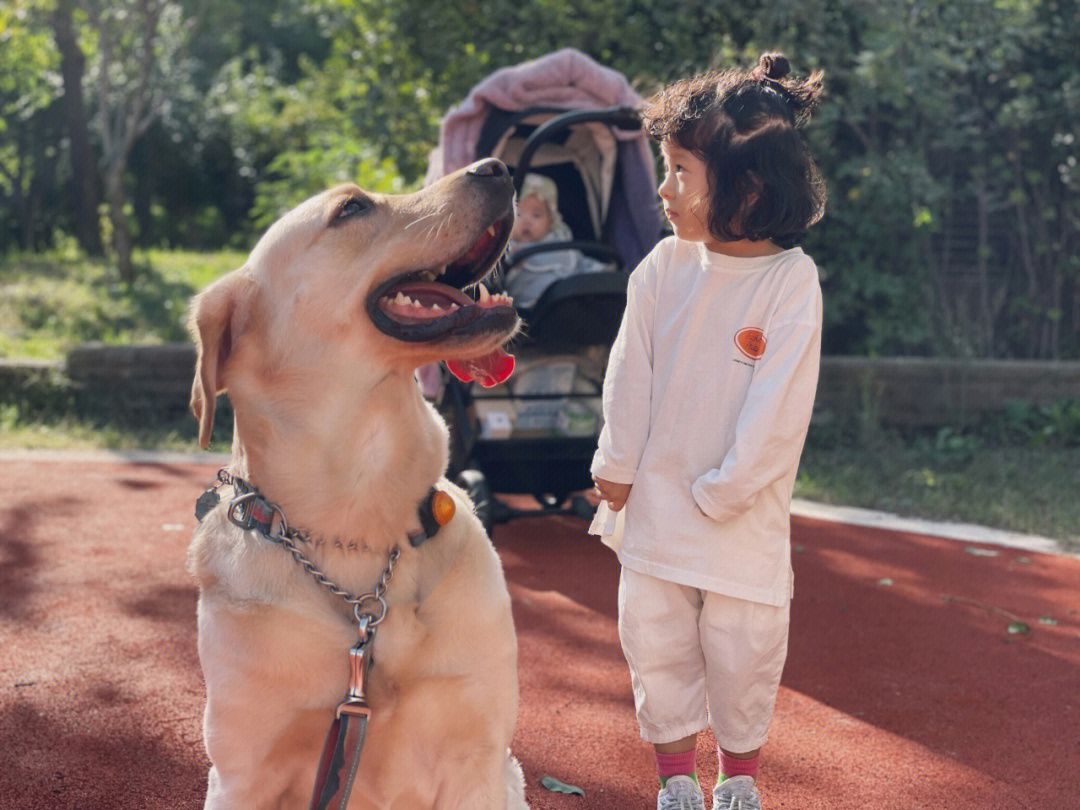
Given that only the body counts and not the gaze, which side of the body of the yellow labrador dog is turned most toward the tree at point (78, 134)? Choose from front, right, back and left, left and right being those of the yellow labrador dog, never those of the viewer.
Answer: back

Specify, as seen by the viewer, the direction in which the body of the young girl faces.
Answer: toward the camera

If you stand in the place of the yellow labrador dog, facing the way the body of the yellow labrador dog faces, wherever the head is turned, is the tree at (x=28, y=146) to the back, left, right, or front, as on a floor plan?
back

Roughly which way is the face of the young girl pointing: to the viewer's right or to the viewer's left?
to the viewer's left

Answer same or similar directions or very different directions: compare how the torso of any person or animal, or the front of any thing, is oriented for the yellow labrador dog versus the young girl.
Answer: same or similar directions

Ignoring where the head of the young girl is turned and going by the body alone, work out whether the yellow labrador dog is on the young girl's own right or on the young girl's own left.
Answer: on the young girl's own right

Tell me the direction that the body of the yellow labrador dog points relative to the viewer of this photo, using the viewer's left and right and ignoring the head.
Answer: facing the viewer

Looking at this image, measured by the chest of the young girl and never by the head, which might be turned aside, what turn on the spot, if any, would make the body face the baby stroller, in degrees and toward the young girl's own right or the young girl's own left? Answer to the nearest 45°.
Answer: approximately 180°

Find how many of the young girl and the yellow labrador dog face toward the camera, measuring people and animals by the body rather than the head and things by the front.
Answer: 2
